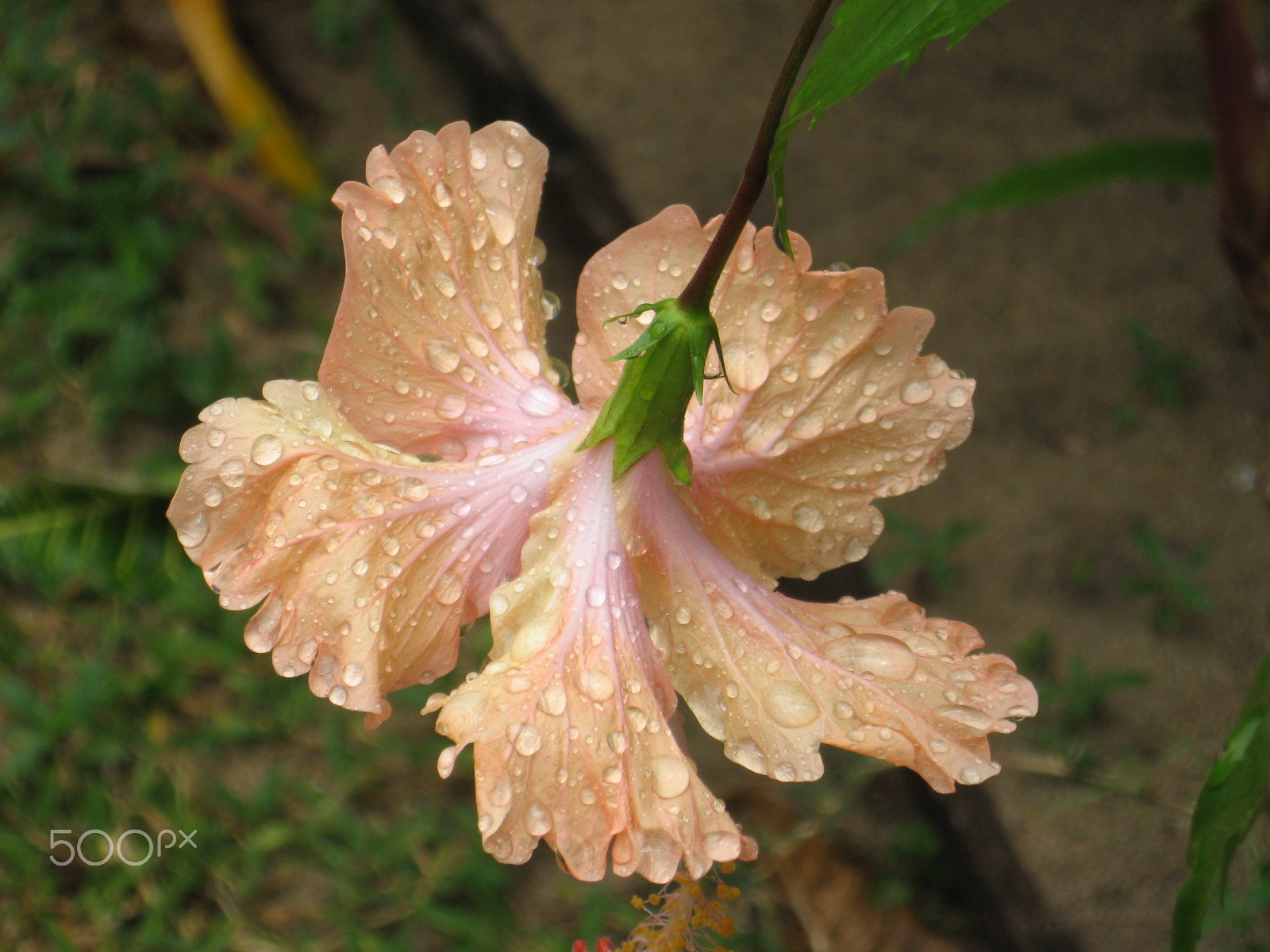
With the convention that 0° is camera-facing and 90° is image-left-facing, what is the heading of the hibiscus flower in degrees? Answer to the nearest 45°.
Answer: approximately 180°

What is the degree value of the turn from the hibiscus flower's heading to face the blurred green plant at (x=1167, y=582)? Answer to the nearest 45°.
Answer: approximately 45° to its right

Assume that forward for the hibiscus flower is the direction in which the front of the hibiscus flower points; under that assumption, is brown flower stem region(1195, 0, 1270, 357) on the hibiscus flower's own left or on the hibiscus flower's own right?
on the hibiscus flower's own right
